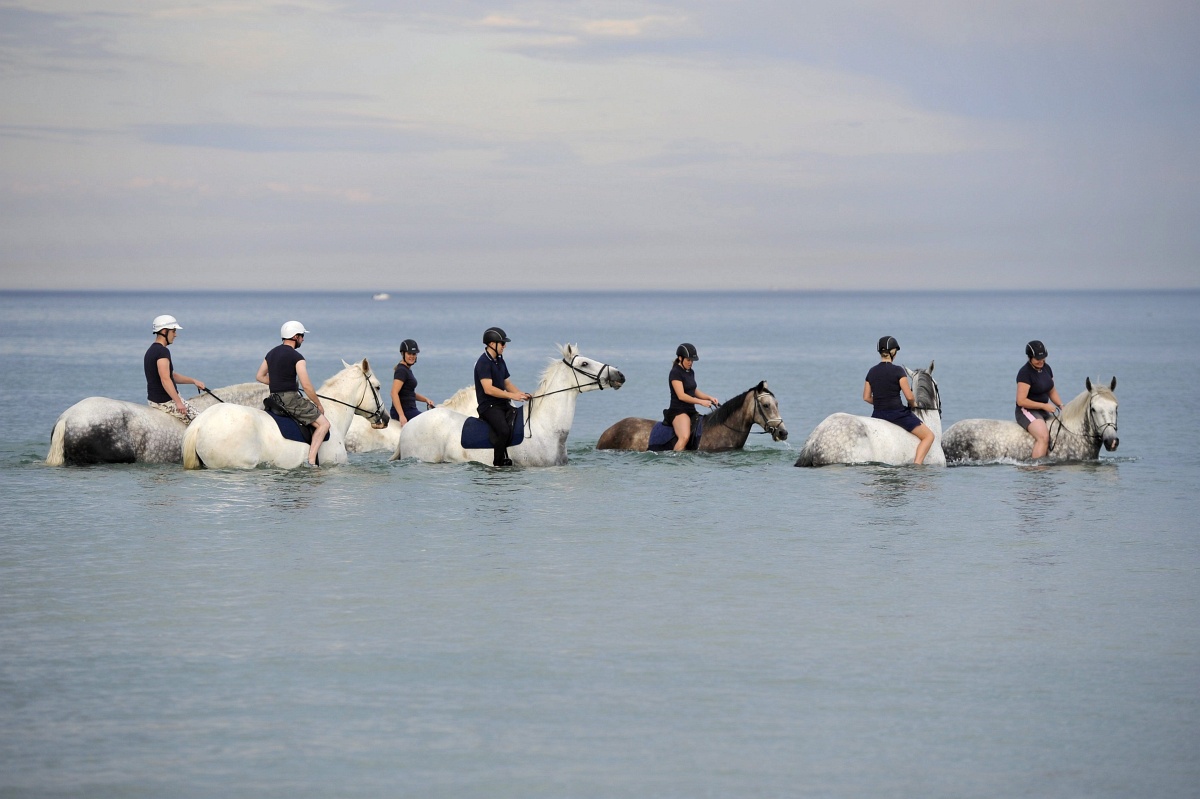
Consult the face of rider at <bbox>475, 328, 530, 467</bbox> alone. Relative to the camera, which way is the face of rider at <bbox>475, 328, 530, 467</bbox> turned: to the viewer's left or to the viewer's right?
to the viewer's right

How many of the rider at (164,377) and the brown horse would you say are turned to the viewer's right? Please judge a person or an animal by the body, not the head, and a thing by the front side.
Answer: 2

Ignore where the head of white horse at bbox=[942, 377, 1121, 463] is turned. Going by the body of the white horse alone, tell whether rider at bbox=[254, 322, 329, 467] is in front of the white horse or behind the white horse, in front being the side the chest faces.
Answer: behind

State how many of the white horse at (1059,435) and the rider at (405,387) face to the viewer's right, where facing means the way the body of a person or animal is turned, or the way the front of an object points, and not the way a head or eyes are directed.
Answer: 2

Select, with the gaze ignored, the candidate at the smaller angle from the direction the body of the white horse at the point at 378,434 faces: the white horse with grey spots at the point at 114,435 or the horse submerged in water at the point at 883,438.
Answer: the horse submerged in water

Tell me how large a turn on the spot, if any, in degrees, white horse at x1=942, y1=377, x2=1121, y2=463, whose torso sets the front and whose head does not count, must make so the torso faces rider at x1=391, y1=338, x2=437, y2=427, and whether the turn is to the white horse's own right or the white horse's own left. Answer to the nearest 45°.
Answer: approximately 180°

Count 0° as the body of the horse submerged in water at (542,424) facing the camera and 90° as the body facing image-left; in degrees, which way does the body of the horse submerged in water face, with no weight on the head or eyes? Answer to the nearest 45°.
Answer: approximately 270°

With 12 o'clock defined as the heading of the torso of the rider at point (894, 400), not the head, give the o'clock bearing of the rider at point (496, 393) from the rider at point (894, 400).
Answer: the rider at point (496, 393) is roughly at 7 o'clock from the rider at point (894, 400).

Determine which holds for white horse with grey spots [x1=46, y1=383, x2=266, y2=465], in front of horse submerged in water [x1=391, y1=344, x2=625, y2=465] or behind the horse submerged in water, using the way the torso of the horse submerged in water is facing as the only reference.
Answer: behind

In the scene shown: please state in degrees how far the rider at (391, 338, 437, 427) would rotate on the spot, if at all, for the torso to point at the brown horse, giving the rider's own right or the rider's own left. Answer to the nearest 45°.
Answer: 0° — they already face it

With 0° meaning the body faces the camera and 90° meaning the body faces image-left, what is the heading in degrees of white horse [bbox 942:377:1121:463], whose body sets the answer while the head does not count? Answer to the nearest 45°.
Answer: approximately 270°

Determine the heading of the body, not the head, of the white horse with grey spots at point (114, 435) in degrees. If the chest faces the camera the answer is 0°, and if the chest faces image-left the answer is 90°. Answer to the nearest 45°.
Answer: approximately 270°

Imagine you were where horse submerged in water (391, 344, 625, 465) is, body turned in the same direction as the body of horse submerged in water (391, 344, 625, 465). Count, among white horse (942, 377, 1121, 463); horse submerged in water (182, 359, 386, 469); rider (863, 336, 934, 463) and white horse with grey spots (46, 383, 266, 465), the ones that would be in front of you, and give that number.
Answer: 2

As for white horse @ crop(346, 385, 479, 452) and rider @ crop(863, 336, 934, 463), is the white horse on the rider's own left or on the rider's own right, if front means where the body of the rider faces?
on the rider's own left
